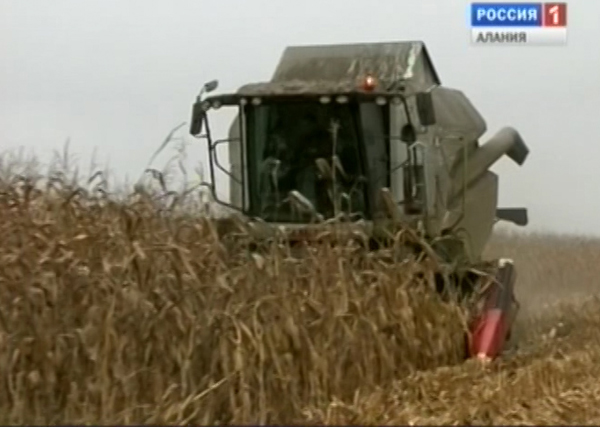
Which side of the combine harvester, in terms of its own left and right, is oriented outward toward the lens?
front
